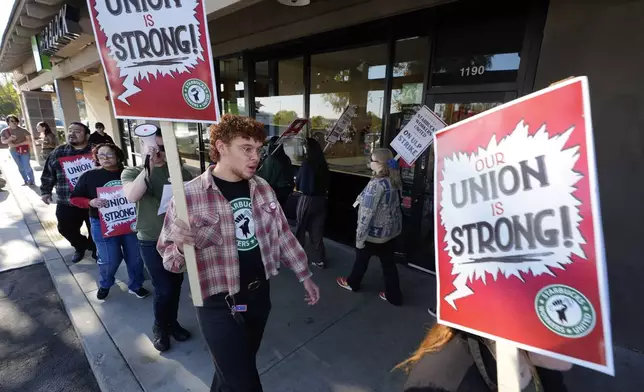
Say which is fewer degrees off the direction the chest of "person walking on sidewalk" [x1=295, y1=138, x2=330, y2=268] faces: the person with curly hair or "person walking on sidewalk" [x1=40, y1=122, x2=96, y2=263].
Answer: the person walking on sidewalk

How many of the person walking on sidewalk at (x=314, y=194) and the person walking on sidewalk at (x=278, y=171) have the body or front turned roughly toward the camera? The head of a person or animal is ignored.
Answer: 0

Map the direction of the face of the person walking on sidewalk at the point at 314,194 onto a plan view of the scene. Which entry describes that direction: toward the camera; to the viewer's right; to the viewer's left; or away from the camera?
away from the camera

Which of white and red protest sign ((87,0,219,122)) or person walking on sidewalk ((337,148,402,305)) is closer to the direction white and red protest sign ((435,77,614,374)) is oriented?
the white and red protest sign

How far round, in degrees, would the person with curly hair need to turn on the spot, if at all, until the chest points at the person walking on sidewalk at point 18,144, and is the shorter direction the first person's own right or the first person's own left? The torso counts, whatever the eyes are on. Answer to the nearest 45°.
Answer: approximately 180°

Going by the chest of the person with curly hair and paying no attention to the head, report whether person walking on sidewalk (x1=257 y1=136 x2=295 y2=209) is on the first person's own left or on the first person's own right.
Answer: on the first person's own left

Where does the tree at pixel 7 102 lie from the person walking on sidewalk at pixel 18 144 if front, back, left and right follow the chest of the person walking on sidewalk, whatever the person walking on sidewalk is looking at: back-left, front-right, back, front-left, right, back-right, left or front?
back

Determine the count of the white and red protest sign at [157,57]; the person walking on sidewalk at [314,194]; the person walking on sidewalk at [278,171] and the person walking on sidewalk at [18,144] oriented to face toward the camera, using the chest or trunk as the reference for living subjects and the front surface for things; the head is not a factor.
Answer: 2

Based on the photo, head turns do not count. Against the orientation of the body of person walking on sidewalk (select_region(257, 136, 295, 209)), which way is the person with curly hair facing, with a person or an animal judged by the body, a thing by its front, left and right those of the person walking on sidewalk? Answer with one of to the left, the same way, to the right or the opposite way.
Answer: the opposite way

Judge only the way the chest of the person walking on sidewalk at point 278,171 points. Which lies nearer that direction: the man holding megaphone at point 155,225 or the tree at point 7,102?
the tree

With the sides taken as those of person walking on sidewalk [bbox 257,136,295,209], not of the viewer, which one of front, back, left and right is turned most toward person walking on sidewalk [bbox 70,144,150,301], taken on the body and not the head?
left

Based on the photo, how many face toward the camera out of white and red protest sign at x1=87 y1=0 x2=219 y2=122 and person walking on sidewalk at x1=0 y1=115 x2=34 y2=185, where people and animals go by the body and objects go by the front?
2

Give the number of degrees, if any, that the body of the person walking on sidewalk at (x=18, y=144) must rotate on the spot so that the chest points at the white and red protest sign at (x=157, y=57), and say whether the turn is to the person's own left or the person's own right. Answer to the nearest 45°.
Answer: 0° — they already face it

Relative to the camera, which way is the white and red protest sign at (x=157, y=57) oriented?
toward the camera

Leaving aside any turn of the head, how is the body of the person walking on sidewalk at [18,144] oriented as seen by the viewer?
toward the camera
